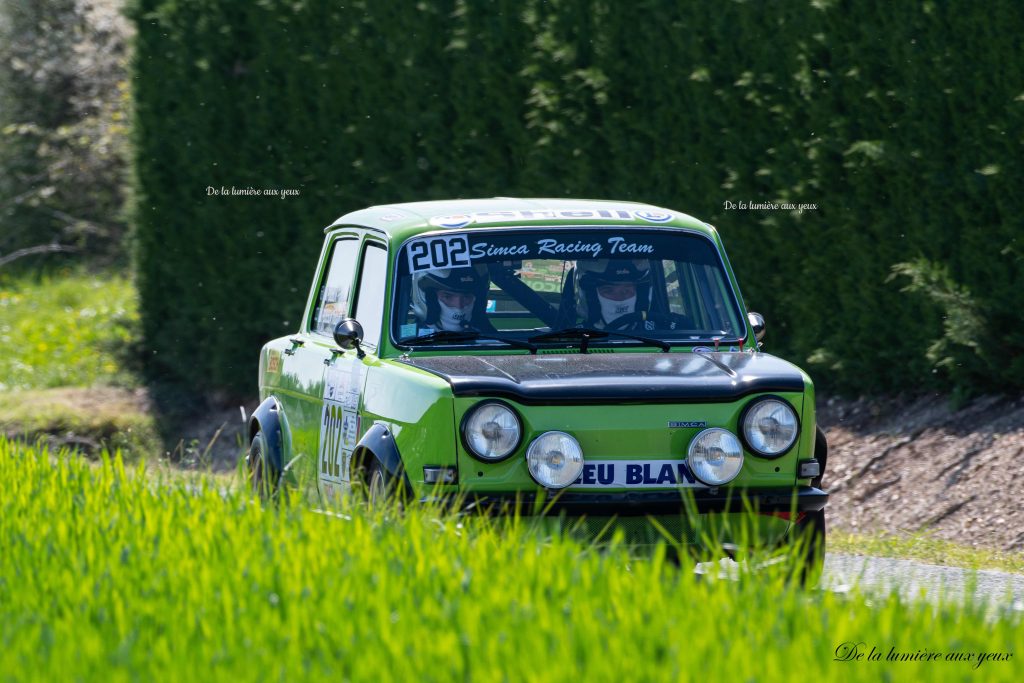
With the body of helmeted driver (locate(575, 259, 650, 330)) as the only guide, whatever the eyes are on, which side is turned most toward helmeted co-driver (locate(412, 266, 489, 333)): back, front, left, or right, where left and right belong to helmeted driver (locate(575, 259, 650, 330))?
right

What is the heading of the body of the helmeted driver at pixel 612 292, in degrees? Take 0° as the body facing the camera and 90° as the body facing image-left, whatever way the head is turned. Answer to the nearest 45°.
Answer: approximately 0°
